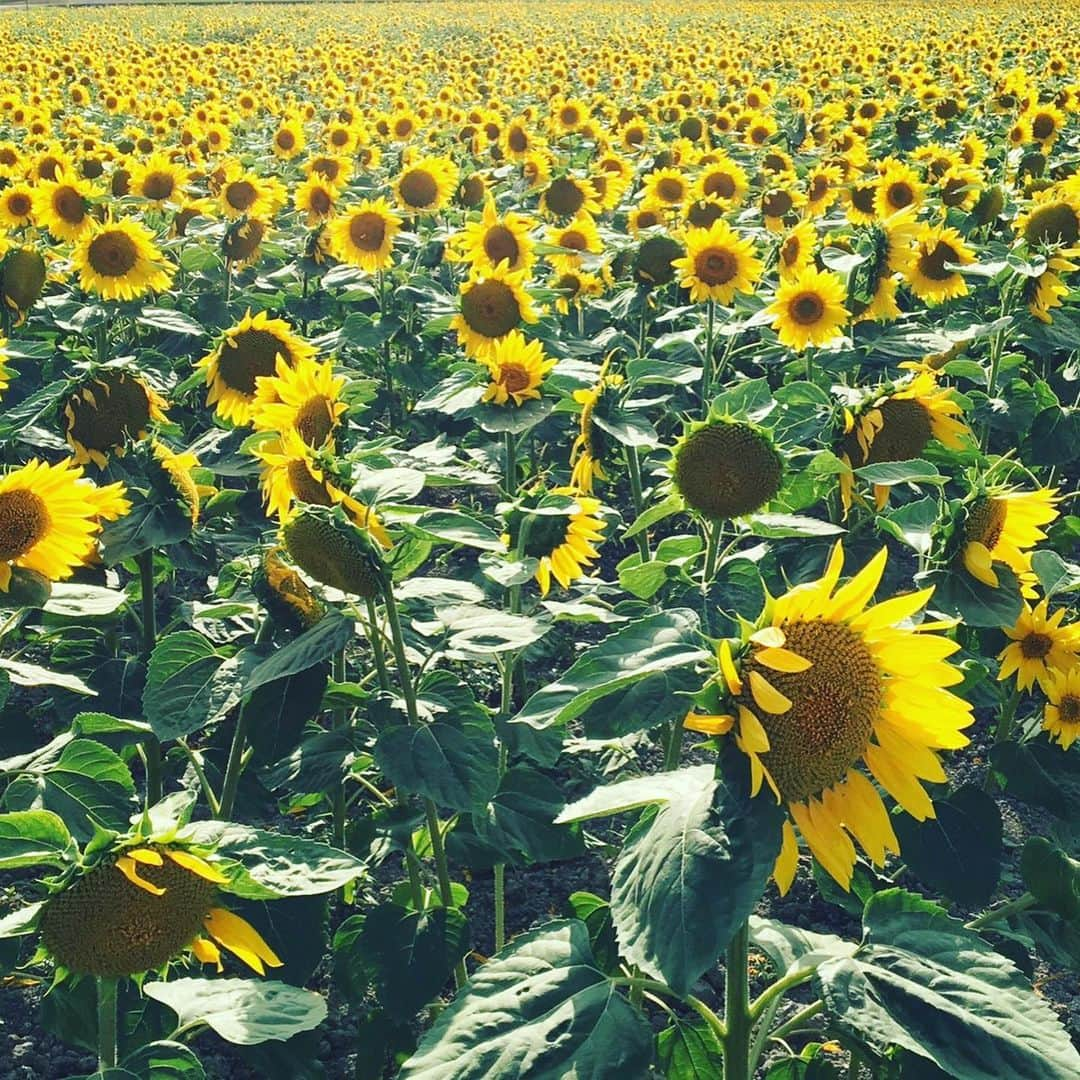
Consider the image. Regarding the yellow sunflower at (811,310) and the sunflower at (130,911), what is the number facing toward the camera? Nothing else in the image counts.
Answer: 2

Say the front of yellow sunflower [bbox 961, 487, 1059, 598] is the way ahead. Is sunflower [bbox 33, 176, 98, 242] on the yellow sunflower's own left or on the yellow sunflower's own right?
on the yellow sunflower's own right

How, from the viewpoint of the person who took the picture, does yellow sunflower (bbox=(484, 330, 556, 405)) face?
facing the viewer

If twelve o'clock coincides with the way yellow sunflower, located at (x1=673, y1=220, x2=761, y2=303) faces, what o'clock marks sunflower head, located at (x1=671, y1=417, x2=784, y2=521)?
The sunflower head is roughly at 12 o'clock from the yellow sunflower.

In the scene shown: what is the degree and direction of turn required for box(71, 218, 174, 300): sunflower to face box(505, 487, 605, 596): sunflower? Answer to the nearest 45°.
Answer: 0° — it already faces it

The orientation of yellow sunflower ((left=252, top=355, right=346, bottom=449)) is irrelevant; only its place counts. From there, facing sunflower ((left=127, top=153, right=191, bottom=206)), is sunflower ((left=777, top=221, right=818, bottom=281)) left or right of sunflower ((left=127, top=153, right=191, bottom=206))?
right

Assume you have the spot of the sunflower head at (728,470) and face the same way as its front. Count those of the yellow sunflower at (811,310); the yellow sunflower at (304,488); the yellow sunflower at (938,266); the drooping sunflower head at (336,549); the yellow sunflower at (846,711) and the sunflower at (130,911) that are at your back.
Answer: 2

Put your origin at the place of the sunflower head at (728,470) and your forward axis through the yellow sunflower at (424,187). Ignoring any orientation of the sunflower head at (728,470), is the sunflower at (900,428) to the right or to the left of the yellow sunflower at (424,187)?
right

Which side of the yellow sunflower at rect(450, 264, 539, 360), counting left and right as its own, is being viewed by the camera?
front

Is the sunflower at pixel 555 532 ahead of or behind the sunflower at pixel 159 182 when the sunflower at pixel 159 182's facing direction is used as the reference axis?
ahead

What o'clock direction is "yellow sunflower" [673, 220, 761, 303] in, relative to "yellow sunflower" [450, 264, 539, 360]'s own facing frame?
"yellow sunflower" [673, 220, 761, 303] is roughly at 8 o'clock from "yellow sunflower" [450, 264, 539, 360].

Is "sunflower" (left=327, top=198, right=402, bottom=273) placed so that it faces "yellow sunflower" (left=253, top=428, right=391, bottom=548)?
yes

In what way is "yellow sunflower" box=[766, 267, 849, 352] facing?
toward the camera

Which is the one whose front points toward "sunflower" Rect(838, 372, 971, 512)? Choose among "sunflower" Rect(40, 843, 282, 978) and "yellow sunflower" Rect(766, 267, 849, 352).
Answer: the yellow sunflower

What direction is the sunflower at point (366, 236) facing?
toward the camera

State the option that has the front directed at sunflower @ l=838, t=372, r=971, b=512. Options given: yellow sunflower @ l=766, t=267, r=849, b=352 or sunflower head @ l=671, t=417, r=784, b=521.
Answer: the yellow sunflower
